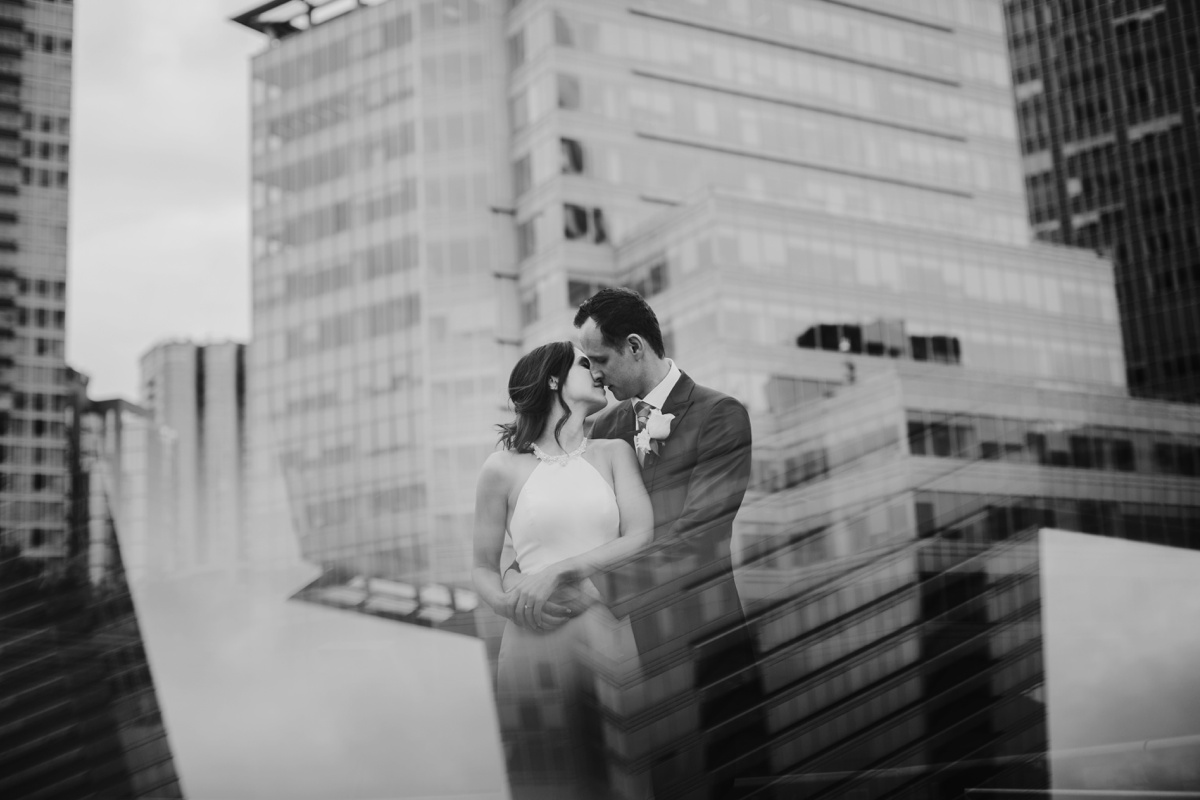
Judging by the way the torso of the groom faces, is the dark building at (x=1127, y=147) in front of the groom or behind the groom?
behind

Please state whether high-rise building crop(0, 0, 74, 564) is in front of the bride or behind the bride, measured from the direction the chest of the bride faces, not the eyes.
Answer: behind

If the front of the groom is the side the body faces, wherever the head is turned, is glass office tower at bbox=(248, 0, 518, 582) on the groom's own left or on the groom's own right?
on the groom's own right

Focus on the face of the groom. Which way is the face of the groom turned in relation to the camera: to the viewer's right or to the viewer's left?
to the viewer's left

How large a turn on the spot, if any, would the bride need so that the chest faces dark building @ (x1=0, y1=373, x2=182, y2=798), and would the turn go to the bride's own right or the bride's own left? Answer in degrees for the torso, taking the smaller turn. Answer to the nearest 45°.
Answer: approximately 135° to the bride's own right

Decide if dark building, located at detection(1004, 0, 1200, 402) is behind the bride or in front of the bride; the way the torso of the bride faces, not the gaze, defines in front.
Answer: behind

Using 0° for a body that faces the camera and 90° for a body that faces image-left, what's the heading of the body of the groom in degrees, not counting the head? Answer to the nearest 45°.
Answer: approximately 45°

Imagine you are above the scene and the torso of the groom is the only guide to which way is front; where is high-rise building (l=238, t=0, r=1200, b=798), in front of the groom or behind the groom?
behind

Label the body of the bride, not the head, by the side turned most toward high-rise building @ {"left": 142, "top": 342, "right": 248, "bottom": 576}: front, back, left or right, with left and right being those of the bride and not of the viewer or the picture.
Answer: back

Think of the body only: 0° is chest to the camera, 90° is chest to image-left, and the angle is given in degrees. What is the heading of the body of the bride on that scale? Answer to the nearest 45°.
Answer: approximately 0°

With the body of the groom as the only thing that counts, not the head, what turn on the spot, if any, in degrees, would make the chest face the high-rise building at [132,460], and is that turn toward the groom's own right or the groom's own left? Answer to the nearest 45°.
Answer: approximately 90° to the groom's own right

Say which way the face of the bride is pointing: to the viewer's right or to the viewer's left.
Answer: to the viewer's right

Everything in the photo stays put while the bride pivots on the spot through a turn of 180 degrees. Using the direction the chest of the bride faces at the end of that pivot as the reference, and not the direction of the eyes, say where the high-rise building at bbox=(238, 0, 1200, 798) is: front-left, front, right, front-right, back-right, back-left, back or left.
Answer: front
